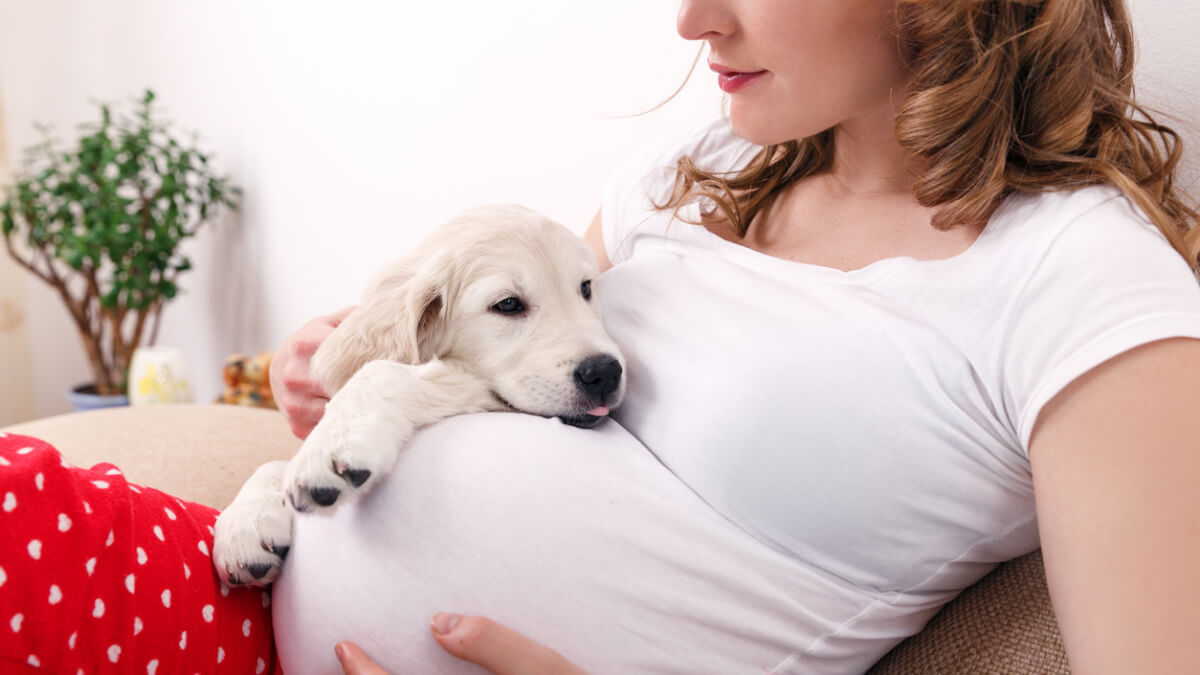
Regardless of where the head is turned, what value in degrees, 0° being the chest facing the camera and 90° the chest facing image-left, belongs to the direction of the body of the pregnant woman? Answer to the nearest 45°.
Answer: approximately 45°

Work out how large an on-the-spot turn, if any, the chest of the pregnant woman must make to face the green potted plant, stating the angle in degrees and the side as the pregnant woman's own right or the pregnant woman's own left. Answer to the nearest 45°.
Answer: approximately 90° to the pregnant woman's own right
